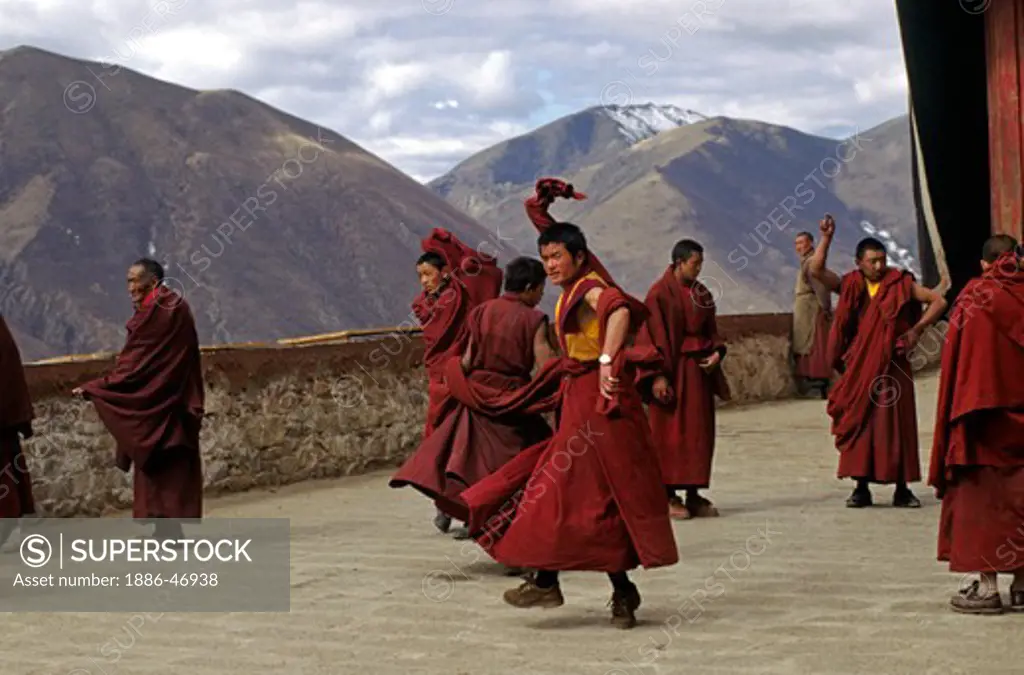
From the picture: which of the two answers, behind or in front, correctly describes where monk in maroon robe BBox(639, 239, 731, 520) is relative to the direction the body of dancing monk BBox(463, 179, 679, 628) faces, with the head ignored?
behind

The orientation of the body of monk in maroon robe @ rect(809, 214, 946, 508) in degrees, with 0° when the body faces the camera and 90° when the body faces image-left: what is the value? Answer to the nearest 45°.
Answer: approximately 0°

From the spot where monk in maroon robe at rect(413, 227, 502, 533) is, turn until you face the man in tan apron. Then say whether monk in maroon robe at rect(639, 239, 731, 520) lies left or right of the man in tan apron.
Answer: right

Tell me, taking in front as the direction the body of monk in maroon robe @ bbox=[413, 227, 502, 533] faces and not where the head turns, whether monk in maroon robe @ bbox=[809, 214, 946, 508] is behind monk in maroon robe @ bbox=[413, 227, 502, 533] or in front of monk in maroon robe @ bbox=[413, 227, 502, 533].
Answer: behind

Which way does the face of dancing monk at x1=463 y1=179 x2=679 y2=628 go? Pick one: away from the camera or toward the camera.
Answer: toward the camera

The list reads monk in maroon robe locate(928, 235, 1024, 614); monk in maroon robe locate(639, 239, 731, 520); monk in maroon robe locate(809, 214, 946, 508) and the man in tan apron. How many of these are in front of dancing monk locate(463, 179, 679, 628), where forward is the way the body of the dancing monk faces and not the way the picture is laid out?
0

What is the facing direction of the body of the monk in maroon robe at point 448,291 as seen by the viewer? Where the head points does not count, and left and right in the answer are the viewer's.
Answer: facing the viewer and to the left of the viewer

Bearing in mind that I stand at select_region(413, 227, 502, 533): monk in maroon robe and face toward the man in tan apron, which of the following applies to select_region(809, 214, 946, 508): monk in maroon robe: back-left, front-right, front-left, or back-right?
front-right

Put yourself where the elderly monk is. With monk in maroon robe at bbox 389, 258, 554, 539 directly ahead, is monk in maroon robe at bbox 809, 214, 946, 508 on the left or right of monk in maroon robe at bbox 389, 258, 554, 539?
left

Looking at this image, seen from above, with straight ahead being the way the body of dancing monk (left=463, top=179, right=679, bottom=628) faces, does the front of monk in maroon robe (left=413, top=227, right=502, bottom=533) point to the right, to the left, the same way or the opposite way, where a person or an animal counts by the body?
the same way

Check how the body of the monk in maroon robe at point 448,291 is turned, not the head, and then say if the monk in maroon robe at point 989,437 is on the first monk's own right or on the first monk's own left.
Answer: on the first monk's own left

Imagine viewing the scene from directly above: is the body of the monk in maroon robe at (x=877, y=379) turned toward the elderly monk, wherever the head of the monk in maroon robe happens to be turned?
no

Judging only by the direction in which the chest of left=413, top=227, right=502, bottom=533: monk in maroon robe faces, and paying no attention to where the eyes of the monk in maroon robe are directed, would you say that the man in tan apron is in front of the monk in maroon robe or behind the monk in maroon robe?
behind

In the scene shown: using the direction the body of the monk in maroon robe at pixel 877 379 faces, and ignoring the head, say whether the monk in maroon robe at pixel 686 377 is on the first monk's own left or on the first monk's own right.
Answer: on the first monk's own right

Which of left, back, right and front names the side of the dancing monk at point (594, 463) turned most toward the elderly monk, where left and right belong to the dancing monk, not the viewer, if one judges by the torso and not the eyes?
right
